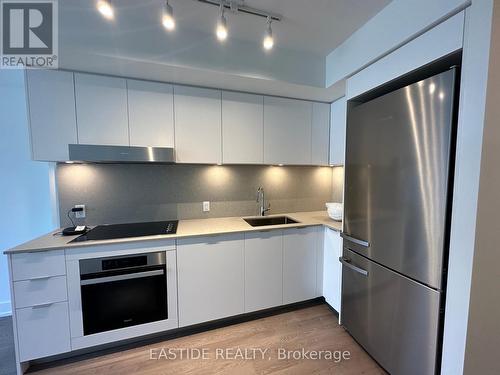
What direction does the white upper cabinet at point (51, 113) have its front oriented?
toward the camera

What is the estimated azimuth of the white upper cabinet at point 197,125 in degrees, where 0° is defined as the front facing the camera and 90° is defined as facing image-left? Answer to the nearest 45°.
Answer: approximately 315°

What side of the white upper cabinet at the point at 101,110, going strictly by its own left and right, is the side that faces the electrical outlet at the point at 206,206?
left

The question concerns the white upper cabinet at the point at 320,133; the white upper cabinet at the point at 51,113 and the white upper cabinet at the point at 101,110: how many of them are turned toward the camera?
3

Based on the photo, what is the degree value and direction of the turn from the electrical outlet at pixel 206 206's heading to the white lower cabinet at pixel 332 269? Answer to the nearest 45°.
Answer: approximately 45° to its left

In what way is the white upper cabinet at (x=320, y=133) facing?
toward the camera

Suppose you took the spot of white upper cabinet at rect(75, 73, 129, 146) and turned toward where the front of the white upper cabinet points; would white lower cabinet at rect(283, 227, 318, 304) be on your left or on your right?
on your left

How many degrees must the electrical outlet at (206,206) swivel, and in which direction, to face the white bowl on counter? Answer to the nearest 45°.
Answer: approximately 90° to its left

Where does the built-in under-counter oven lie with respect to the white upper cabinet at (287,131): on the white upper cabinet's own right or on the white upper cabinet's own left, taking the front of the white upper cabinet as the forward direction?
on the white upper cabinet's own right

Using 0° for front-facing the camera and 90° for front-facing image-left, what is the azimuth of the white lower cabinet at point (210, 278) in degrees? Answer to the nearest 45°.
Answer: approximately 315°

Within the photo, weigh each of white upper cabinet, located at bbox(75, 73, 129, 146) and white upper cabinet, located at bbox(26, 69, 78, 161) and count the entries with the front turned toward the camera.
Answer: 2
